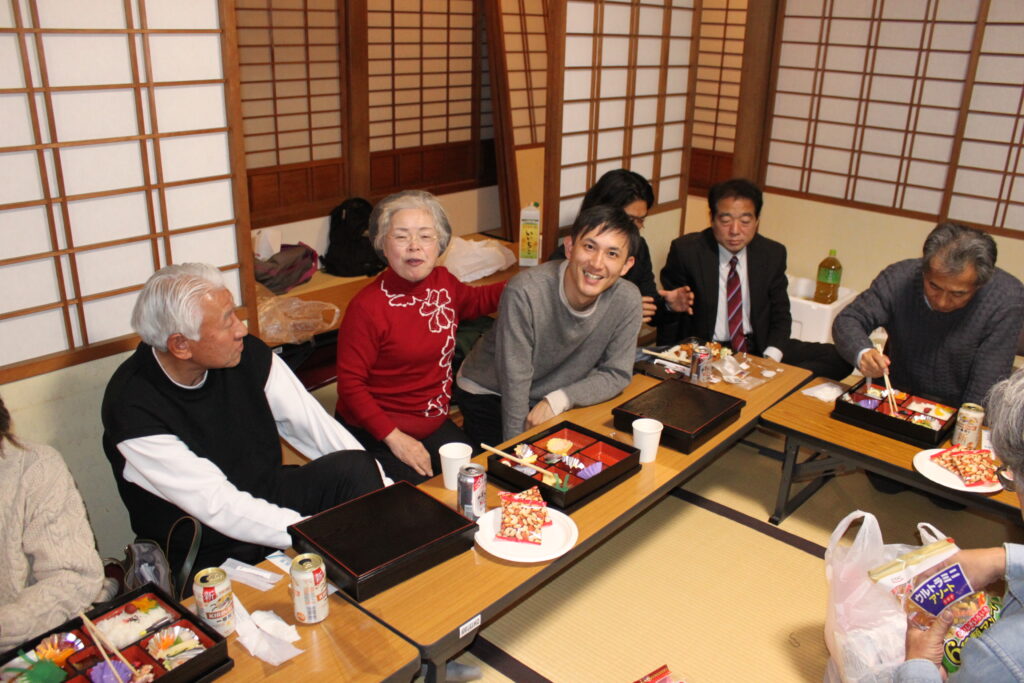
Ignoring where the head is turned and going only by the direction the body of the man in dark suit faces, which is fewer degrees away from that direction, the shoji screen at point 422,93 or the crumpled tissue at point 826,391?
the crumpled tissue

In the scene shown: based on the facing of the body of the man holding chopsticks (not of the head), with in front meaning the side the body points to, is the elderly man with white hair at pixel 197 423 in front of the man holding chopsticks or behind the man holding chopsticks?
in front

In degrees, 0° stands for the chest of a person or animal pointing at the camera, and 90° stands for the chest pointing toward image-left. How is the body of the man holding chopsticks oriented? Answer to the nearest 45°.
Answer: approximately 45°

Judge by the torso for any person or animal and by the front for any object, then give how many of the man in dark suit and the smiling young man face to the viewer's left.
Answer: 0

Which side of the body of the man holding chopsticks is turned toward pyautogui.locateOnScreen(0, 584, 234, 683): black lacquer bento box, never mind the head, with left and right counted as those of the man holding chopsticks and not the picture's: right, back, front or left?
front

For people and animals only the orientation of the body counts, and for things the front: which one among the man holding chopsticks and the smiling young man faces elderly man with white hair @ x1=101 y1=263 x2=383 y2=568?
the man holding chopsticks

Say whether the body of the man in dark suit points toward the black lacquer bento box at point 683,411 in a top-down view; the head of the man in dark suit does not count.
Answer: yes

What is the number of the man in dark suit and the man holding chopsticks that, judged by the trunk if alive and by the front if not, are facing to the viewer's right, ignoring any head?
0

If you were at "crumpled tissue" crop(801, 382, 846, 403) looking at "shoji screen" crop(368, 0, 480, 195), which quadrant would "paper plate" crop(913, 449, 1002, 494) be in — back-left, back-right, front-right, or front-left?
back-left

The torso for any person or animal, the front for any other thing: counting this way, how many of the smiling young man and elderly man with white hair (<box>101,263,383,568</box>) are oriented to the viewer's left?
0

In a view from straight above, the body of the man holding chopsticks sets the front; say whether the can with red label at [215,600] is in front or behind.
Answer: in front

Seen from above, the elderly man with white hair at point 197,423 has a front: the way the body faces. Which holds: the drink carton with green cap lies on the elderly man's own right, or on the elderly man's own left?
on the elderly man's own left

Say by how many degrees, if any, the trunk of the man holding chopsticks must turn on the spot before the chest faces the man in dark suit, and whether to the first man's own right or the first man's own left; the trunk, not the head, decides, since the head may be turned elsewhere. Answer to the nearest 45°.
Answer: approximately 90° to the first man's own right

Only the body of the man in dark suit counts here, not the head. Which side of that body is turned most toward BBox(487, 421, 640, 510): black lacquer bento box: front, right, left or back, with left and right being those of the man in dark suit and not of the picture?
front

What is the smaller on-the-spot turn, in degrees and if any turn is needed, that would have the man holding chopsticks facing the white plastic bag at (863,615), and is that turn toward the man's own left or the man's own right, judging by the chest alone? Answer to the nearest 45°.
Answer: approximately 45° to the man's own left

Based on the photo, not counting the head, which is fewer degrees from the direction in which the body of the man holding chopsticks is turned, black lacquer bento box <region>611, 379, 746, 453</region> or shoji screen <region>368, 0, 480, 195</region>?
the black lacquer bento box

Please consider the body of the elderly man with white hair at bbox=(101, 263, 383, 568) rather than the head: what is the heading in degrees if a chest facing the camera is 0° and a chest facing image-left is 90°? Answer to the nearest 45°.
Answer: approximately 315°
